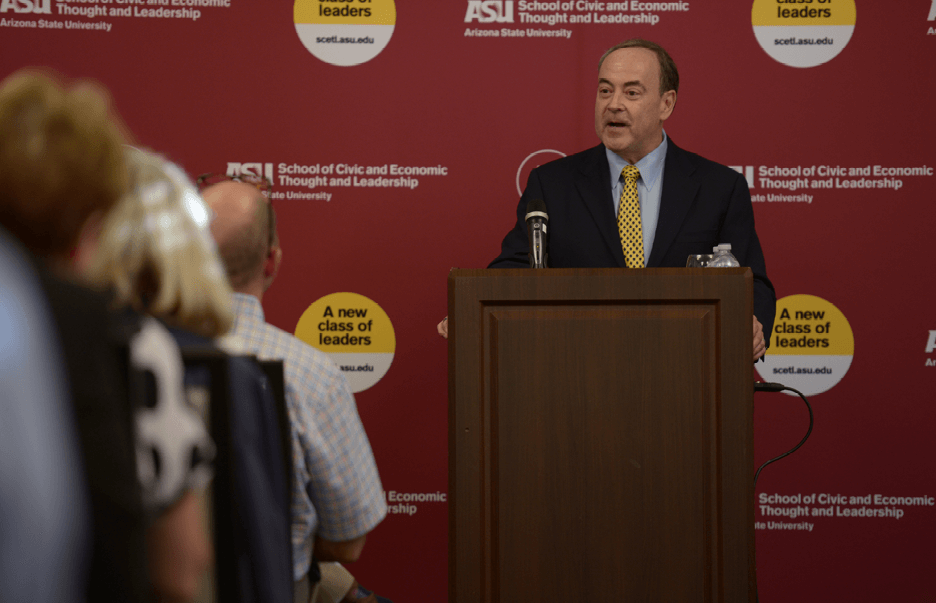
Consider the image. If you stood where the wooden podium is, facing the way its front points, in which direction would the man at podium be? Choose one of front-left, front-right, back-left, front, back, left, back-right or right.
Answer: back

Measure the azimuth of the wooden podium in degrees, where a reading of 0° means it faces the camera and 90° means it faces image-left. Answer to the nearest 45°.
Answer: approximately 0°
